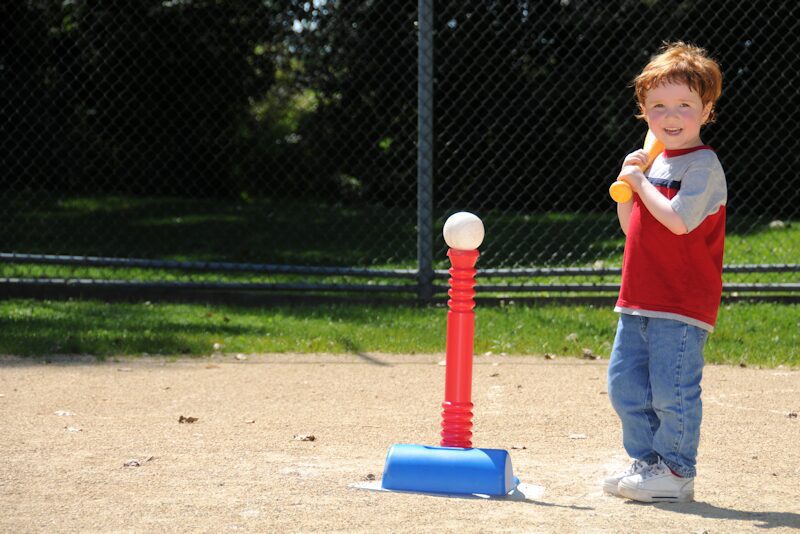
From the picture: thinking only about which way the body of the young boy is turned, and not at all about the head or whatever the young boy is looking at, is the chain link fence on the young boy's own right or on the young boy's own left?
on the young boy's own right

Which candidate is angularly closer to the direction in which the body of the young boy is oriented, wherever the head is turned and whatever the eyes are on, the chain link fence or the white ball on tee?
the white ball on tee

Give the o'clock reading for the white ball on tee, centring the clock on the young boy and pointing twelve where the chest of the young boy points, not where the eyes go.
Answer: The white ball on tee is roughly at 1 o'clock from the young boy.

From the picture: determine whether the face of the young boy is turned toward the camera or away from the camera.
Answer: toward the camera
